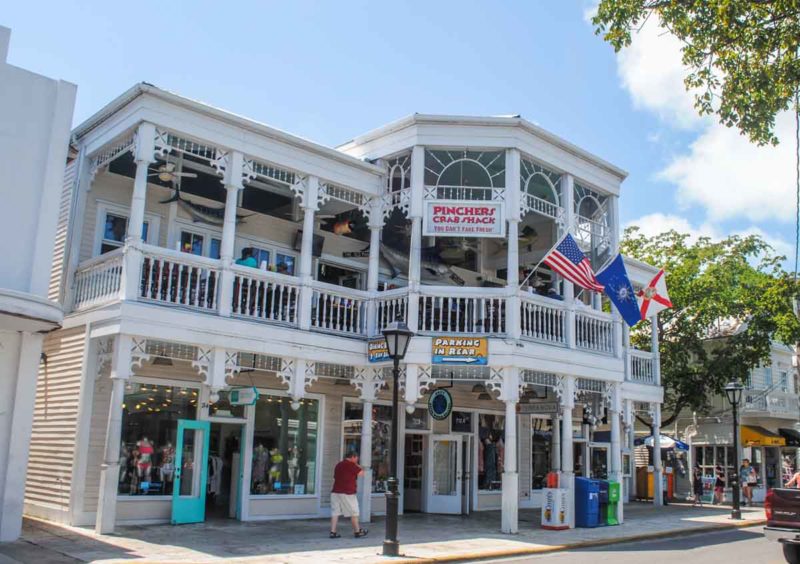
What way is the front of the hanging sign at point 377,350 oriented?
toward the camera

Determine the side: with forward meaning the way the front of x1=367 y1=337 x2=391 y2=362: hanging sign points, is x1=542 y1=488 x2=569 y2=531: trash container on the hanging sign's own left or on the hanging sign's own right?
on the hanging sign's own left

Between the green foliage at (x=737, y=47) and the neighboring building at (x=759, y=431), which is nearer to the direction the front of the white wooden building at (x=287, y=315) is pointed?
the green foliage

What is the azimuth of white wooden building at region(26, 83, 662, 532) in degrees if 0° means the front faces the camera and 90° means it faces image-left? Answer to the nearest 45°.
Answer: approximately 315°

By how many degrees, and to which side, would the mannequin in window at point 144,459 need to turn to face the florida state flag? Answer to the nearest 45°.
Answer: approximately 45° to its left

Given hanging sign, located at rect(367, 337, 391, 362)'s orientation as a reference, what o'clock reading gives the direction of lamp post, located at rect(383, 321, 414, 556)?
The lamp post is roughly at 12 o'clock from the hanging sign.

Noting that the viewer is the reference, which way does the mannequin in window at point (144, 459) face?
facing the viewer and to the right of the viewer

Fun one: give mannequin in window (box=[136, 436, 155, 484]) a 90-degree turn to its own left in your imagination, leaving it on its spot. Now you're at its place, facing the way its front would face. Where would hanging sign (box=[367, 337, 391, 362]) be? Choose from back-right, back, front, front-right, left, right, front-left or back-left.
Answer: front-right

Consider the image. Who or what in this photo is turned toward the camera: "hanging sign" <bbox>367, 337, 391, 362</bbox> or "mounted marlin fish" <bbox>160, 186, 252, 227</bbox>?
the hanging sign

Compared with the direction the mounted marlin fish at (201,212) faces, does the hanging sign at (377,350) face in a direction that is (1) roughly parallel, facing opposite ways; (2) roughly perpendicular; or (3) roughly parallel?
roughly perpendicular

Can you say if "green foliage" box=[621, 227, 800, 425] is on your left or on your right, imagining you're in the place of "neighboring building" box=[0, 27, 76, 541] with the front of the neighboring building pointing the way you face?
on your left

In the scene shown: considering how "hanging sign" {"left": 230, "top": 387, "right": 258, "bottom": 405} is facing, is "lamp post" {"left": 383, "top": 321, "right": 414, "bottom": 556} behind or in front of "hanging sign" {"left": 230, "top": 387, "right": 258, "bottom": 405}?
in front

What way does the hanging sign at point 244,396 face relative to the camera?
toward the camera
